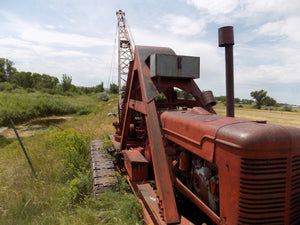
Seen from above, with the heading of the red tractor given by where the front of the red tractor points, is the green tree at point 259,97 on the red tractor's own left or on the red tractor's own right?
on the red tractor's own left

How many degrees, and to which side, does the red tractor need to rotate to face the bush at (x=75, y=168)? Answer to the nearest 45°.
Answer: approximately 180°

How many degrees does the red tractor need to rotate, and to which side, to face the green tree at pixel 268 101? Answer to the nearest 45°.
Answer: approximately 135° to its left
